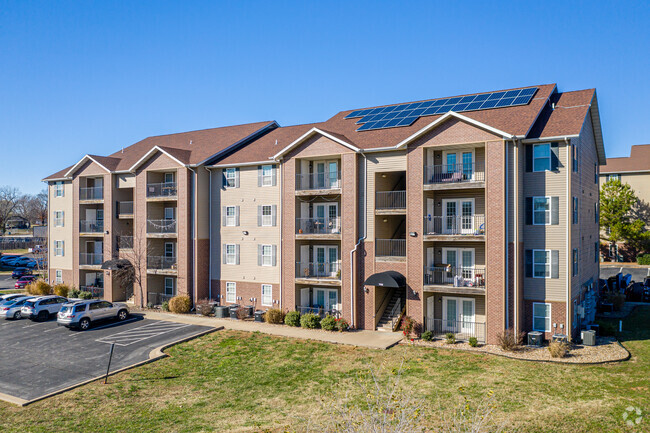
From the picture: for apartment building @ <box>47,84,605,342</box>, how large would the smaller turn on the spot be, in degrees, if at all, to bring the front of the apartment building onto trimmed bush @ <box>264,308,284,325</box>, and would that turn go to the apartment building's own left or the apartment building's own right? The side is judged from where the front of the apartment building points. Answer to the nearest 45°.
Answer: approximately 45° to the apartment building's own right

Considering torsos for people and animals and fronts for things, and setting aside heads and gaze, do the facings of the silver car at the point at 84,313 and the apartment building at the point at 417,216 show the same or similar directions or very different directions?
very different directions

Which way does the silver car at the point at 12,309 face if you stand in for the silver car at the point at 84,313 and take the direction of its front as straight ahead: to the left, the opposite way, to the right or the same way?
the same way

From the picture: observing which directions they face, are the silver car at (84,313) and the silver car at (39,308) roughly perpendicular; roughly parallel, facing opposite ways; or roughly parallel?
roughly parallel

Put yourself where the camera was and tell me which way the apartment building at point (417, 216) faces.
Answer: facing the viewer and to the left of the viewer

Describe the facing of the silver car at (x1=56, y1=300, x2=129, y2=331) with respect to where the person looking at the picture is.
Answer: facing away from the viewer and to the right of the viewer

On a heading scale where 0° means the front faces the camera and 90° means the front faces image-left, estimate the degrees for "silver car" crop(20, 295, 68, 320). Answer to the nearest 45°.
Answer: approximately 225°

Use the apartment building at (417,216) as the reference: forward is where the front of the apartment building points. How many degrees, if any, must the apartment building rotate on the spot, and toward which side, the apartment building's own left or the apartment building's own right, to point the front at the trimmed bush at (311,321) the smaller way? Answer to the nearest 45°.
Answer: approximately 45° to the apartment building's own right

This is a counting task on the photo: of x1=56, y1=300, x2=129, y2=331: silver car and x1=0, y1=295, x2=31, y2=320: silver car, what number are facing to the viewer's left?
0
